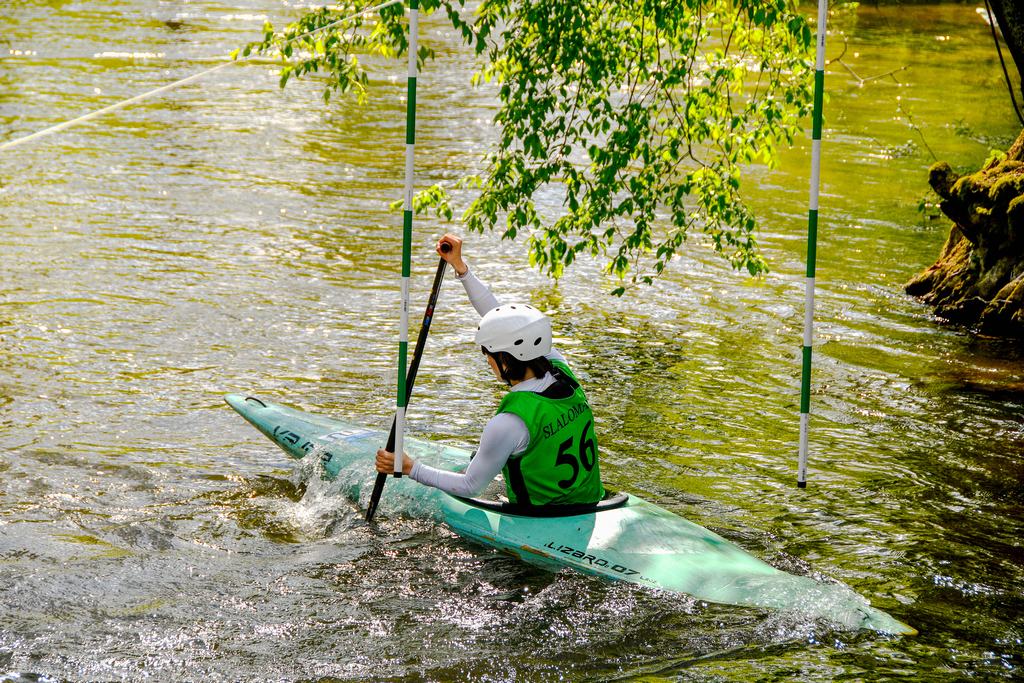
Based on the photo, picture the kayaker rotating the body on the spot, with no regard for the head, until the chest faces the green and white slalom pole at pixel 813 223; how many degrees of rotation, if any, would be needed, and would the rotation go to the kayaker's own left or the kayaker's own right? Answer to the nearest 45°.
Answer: approximately 135° to the kayaker's own right

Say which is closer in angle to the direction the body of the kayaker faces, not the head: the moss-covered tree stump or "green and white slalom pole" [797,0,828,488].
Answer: the moss-covered tree stump

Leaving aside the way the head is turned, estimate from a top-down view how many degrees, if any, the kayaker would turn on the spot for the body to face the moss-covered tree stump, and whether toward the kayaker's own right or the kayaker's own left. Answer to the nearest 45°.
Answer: approximately 90° to the kayaker's own right

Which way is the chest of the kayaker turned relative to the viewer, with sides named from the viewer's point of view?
facing away from the viewer and to the left of the viewer

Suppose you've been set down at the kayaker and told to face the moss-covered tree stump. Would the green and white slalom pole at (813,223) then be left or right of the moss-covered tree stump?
right

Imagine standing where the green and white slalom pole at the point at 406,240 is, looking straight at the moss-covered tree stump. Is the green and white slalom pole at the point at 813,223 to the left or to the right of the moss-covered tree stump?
right

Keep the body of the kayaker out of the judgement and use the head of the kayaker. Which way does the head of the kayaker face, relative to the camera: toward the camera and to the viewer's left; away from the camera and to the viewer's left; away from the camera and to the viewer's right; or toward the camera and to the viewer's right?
away from the camera and to the viewer's left
